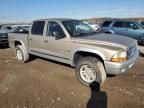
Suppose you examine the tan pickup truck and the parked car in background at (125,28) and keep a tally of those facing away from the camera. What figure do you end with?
0

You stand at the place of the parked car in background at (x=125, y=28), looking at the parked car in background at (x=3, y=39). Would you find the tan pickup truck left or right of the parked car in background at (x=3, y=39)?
left

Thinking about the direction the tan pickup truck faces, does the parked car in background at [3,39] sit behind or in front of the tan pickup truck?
behind

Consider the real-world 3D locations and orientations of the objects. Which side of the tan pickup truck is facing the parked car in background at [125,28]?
left
